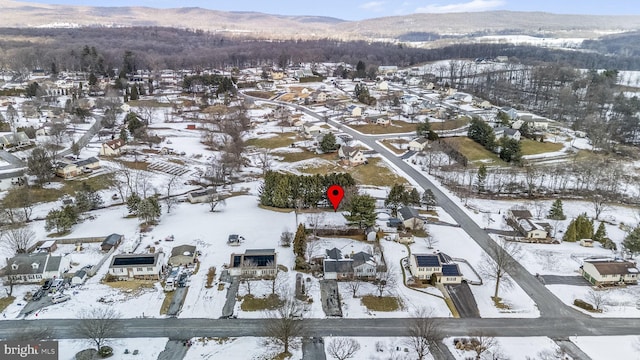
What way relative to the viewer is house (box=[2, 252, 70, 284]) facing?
toward the camera

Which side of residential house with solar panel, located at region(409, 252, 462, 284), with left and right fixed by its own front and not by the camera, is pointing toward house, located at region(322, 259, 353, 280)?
right

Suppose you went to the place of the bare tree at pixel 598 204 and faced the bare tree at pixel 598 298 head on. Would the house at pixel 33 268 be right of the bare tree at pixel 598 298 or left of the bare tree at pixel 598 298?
right

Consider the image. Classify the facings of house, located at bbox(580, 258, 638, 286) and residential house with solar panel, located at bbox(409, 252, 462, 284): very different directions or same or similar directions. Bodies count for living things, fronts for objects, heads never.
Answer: same or similar directions

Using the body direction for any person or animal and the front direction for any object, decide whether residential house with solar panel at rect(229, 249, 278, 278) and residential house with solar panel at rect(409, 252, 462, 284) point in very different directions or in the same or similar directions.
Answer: same or similar directions

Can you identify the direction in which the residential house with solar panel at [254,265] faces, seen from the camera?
facing the viewer

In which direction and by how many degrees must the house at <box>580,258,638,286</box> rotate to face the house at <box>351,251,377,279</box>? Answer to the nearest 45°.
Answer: approximately 45° to its right

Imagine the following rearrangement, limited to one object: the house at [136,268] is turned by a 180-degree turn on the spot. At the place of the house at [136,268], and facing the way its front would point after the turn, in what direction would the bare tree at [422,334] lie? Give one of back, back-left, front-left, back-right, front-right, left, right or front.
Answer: back-right

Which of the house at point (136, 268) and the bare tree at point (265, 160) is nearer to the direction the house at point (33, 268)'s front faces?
the house

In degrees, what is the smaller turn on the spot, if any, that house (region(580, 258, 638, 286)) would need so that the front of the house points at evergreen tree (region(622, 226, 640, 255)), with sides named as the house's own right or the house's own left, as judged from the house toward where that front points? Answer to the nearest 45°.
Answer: approximately 180°

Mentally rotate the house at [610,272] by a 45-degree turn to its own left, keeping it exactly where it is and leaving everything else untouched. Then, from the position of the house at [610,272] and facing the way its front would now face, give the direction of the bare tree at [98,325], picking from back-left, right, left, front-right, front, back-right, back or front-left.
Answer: right

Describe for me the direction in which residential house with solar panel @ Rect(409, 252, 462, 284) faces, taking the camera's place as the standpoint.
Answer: facing the viewer

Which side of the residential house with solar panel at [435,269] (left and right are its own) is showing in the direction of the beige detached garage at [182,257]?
right

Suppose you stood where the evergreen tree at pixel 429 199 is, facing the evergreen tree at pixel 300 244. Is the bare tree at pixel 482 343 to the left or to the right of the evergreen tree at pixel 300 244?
left
